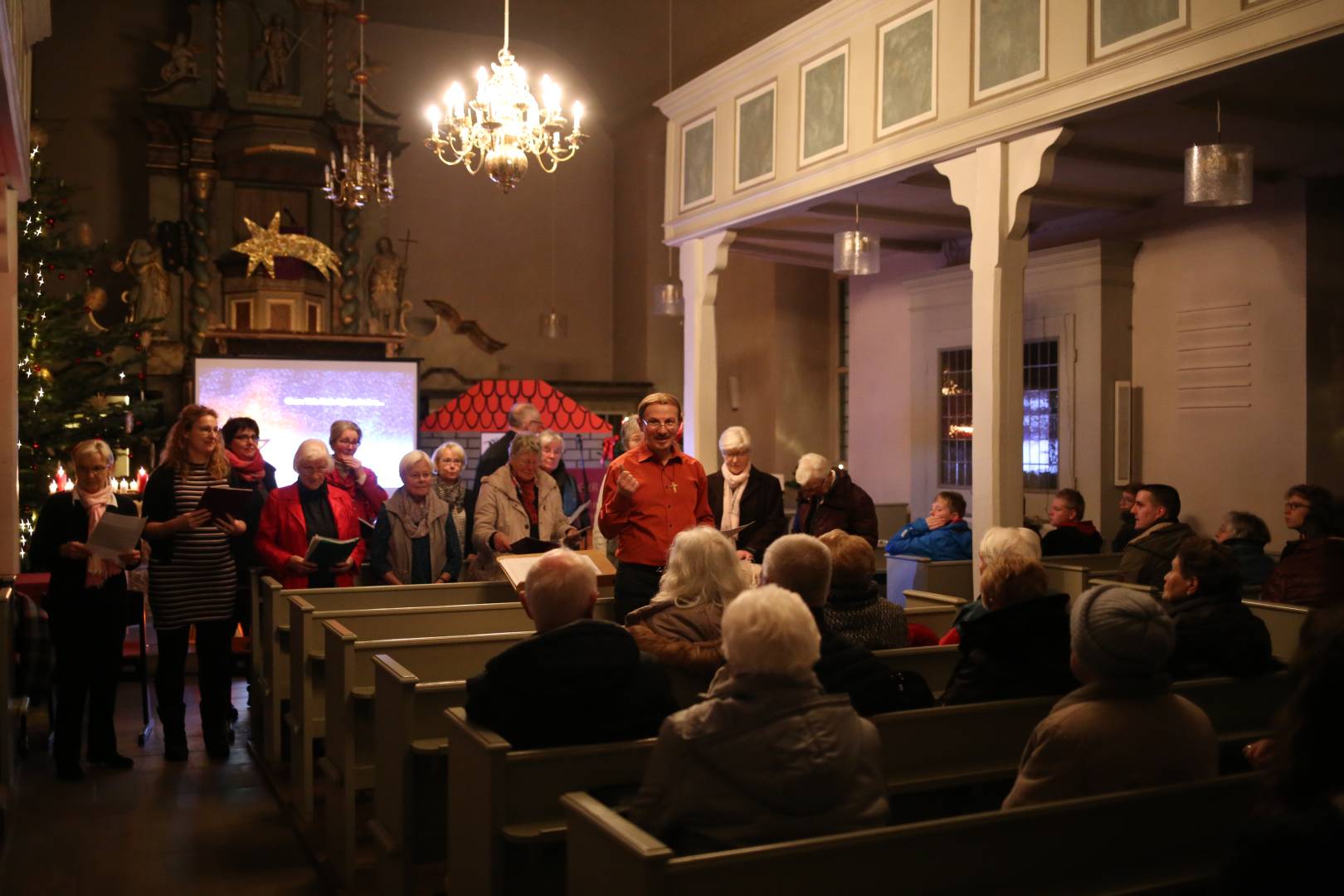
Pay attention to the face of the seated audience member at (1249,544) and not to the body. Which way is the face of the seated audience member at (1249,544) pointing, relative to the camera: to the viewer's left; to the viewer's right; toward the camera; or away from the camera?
to the viewer's left

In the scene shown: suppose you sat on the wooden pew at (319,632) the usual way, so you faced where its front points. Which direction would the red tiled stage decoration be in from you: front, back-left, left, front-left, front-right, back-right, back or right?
front-right

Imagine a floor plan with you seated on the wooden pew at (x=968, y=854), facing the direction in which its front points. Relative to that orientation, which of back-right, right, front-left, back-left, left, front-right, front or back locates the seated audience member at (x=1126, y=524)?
front-right

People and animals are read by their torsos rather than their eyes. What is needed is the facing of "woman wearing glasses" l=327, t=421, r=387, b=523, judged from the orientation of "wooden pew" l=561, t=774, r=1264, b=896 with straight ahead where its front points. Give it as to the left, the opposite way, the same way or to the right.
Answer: the opposite way

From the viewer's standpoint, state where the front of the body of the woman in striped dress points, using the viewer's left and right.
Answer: facing the viewer and to the right of the viewer

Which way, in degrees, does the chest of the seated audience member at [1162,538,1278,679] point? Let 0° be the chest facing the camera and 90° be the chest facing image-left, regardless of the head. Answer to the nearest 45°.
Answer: approximately 135°

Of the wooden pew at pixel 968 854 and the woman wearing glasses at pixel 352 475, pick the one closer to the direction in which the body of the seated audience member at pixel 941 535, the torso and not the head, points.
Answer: the woman wearing glasses

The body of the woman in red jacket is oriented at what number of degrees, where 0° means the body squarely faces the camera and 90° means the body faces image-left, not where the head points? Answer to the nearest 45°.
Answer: approximately 0°

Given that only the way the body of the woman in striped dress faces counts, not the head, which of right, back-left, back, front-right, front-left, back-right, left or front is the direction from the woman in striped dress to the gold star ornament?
back-left

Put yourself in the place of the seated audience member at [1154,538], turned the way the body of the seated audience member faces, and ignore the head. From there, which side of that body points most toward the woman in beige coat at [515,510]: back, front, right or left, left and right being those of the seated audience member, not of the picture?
front

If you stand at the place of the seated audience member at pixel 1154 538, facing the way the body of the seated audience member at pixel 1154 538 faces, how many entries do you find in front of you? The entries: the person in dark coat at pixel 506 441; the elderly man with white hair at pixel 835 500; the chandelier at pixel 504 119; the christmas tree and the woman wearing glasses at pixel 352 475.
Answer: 5

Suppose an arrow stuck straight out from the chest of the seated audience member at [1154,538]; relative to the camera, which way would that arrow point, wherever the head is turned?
to the viewer's left

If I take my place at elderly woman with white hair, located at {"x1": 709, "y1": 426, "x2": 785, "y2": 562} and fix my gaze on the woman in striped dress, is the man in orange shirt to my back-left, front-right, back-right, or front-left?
front-left

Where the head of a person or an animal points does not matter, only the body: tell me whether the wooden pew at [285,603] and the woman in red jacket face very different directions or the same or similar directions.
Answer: very different directions

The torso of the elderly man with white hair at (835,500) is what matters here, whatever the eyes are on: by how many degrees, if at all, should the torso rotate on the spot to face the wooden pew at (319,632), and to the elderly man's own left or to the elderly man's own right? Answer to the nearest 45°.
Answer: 0° — they already face it

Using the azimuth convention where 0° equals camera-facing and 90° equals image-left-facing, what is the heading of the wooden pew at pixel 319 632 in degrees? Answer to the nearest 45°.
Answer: approximately 135°

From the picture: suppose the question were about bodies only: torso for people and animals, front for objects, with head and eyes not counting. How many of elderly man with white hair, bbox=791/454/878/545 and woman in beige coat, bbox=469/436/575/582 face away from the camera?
0

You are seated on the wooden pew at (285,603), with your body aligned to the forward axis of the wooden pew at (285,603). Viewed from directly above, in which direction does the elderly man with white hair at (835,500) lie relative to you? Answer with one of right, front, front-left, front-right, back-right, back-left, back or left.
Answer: right

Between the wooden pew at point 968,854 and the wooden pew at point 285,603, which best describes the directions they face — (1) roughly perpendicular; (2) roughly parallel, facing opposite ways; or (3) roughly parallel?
roughly parallel

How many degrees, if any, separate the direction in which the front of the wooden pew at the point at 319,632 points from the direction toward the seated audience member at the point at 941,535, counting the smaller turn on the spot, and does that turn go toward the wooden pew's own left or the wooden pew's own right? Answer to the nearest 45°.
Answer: approximately 90° to the wooden pew's own right
